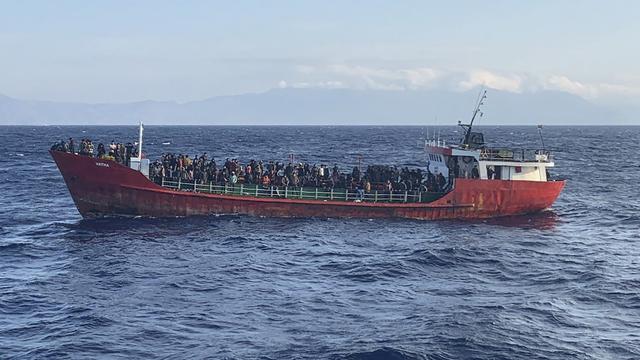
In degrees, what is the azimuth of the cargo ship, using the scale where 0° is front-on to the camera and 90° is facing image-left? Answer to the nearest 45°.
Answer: approximately 90°
